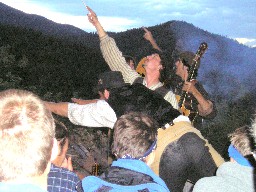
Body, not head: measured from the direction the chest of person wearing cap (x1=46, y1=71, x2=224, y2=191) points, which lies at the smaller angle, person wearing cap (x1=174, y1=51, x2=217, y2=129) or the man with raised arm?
the man with raised arm

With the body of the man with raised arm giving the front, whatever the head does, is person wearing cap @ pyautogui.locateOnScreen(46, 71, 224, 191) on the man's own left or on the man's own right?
on the man's own left

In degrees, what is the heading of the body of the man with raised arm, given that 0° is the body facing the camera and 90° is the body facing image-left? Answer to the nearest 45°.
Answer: approximately 45°

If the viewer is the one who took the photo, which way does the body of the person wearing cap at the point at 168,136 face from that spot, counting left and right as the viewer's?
facing away from the viewer and to the left of the viewer

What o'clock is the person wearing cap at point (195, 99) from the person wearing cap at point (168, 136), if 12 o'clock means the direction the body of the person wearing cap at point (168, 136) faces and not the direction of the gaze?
the person wearing cap at point (195, 99) is roughly at 2 o'clock from the person wearing cap at point (168, 136).

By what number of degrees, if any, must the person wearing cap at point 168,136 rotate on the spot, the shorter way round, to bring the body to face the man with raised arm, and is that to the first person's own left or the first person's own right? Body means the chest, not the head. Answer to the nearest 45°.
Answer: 0° — they already face them
